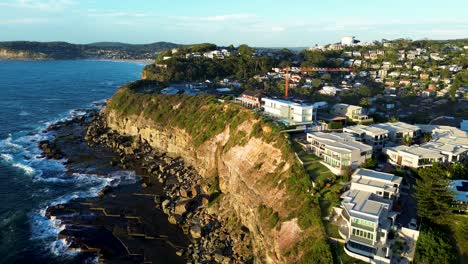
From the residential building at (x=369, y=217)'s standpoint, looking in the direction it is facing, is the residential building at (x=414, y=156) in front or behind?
behind

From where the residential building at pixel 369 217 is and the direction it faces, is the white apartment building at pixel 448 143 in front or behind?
behind

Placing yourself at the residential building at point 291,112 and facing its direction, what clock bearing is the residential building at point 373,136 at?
the residential building at point 373,136 is roughly at 9 o'clock from the residential building at point 291,112.

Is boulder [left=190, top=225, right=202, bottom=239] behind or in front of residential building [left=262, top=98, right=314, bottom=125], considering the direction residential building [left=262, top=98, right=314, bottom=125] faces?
in front

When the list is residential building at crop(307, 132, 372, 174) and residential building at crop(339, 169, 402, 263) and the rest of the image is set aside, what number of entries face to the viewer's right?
0

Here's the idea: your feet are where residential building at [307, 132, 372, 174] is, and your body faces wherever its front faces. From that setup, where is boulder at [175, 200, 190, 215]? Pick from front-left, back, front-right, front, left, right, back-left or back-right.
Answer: front-right

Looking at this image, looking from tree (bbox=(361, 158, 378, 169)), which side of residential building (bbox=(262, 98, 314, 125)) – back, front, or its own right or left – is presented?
left

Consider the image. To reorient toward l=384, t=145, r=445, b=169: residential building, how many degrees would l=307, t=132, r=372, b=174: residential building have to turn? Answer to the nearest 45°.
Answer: approximately 135° to its left

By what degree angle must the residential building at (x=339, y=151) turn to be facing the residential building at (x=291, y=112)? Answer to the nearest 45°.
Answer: approximately 90° to its right

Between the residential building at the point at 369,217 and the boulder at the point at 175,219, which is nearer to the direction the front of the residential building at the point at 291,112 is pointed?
the boulder

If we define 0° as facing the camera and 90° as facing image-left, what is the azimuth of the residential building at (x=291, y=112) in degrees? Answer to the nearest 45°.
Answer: approximately 45°

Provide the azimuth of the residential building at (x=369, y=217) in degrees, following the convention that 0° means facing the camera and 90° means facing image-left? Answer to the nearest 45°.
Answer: approximately 0°

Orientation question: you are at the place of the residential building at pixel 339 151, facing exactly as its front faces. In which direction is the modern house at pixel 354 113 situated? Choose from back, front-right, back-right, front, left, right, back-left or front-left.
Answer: back-right

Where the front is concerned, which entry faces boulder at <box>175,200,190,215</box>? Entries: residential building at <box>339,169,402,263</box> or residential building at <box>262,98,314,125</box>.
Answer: residential building at <box>262,98,314,125</box>

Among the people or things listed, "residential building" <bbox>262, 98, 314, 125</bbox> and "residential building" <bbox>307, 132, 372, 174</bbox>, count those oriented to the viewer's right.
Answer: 0
